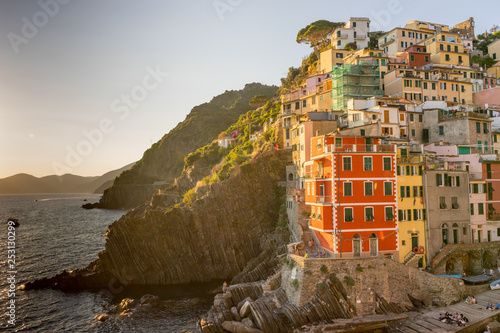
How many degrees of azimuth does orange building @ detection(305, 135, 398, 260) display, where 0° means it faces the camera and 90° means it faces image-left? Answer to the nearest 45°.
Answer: approximately 0°

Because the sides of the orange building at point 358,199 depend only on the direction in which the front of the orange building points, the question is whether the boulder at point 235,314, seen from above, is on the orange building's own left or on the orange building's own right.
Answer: on the orange building's own right

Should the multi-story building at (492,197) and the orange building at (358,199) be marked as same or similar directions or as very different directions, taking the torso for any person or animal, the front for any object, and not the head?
same or similar directions

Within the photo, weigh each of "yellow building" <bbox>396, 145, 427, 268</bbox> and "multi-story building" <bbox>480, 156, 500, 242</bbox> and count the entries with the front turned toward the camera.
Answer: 2

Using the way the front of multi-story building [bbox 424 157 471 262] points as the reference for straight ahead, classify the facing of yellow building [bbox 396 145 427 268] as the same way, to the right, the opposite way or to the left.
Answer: the same way

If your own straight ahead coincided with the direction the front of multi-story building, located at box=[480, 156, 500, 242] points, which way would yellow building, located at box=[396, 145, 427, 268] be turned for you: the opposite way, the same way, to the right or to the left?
the same way

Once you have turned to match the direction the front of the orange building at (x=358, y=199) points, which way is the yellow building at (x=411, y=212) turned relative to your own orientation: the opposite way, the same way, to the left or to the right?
the same way

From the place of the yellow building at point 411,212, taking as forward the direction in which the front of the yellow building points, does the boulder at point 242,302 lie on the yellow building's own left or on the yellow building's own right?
on the yellow building's own right

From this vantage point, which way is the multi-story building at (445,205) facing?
toward the camera

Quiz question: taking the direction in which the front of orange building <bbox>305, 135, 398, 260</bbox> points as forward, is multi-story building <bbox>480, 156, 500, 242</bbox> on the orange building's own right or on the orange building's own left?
on the orange building's own left

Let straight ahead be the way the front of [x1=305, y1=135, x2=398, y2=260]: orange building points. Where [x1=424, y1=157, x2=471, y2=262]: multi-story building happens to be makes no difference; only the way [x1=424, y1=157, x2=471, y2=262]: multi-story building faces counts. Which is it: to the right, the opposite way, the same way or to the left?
the same way

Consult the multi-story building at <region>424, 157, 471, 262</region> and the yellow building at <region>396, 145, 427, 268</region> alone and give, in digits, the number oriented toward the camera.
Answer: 2

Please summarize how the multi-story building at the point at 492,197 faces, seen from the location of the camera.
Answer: facing the viewer

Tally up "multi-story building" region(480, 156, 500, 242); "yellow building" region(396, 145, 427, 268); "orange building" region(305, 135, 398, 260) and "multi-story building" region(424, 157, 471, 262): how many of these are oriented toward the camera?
4

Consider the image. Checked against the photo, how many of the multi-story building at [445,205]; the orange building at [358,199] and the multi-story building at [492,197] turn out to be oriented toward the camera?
3
